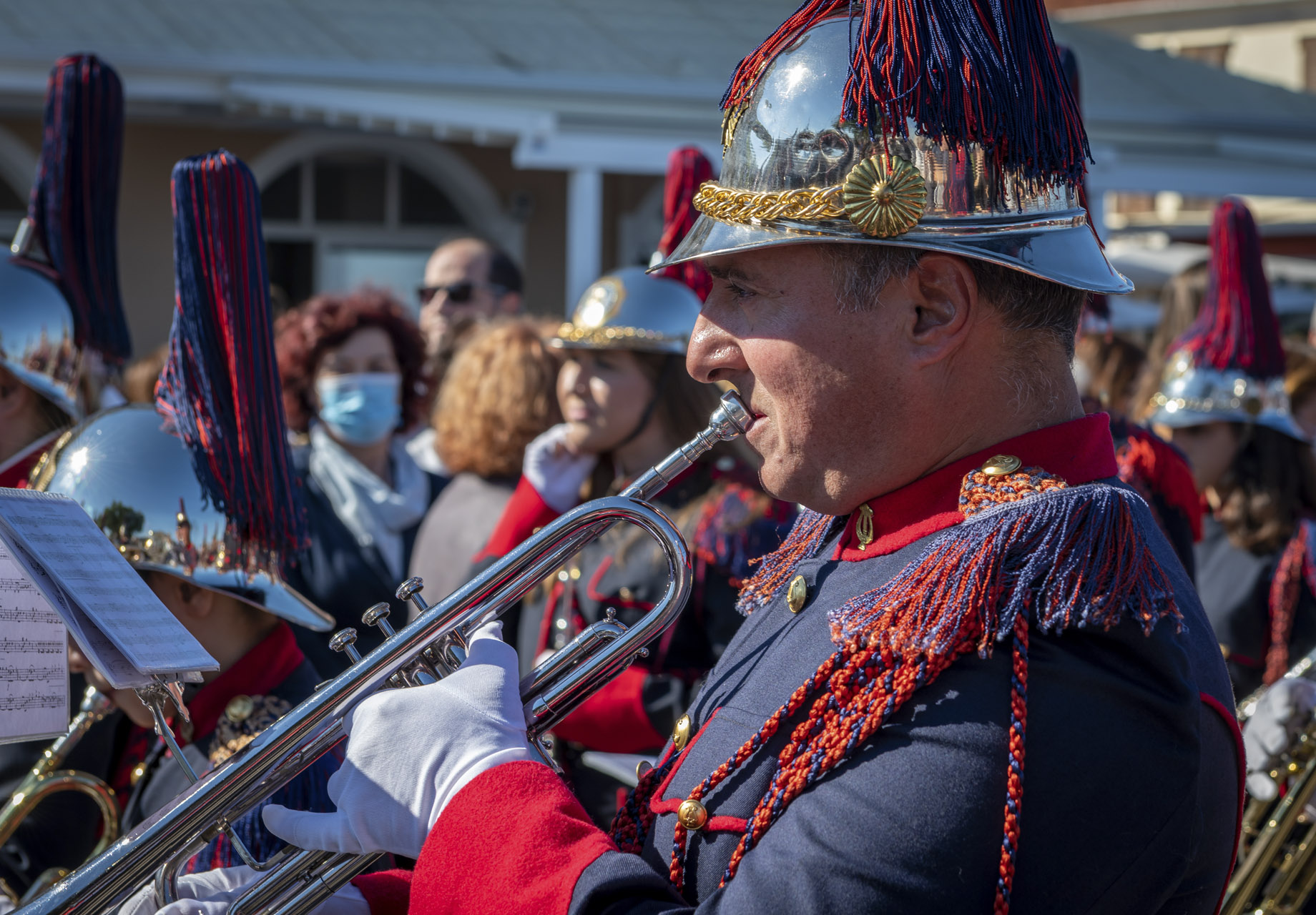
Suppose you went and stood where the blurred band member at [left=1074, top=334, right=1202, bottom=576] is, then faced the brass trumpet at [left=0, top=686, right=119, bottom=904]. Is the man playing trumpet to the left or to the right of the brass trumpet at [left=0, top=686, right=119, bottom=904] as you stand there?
left

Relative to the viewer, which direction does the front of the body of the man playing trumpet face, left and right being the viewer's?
facing to the left of the viewer

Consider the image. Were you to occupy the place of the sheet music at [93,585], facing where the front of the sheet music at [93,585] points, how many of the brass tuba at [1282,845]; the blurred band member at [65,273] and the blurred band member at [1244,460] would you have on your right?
0

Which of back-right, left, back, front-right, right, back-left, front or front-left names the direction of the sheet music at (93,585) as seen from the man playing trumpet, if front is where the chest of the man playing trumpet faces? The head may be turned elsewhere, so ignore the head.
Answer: front

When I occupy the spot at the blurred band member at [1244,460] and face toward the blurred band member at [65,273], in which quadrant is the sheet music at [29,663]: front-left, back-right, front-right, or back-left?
front-left

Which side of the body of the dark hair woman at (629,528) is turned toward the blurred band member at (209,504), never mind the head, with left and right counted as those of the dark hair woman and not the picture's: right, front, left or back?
front

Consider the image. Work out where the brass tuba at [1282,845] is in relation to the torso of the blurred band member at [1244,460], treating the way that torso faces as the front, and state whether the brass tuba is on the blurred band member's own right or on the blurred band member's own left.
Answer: on the blurred band member's own left

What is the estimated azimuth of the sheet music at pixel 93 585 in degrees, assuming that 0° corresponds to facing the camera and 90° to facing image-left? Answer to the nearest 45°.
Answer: approximately 315°

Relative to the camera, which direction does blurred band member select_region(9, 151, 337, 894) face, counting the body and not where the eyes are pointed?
to the viewer's left

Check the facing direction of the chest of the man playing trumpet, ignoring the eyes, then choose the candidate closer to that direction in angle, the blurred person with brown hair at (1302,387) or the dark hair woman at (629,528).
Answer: the dark hair woman

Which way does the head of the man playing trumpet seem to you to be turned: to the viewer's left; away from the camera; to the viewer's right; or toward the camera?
to the viewer's left

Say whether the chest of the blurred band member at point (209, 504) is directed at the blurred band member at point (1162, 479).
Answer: no

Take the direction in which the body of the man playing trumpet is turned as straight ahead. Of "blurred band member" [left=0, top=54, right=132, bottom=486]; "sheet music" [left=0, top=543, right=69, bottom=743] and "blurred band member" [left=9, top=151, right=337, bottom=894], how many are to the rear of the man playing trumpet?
0
